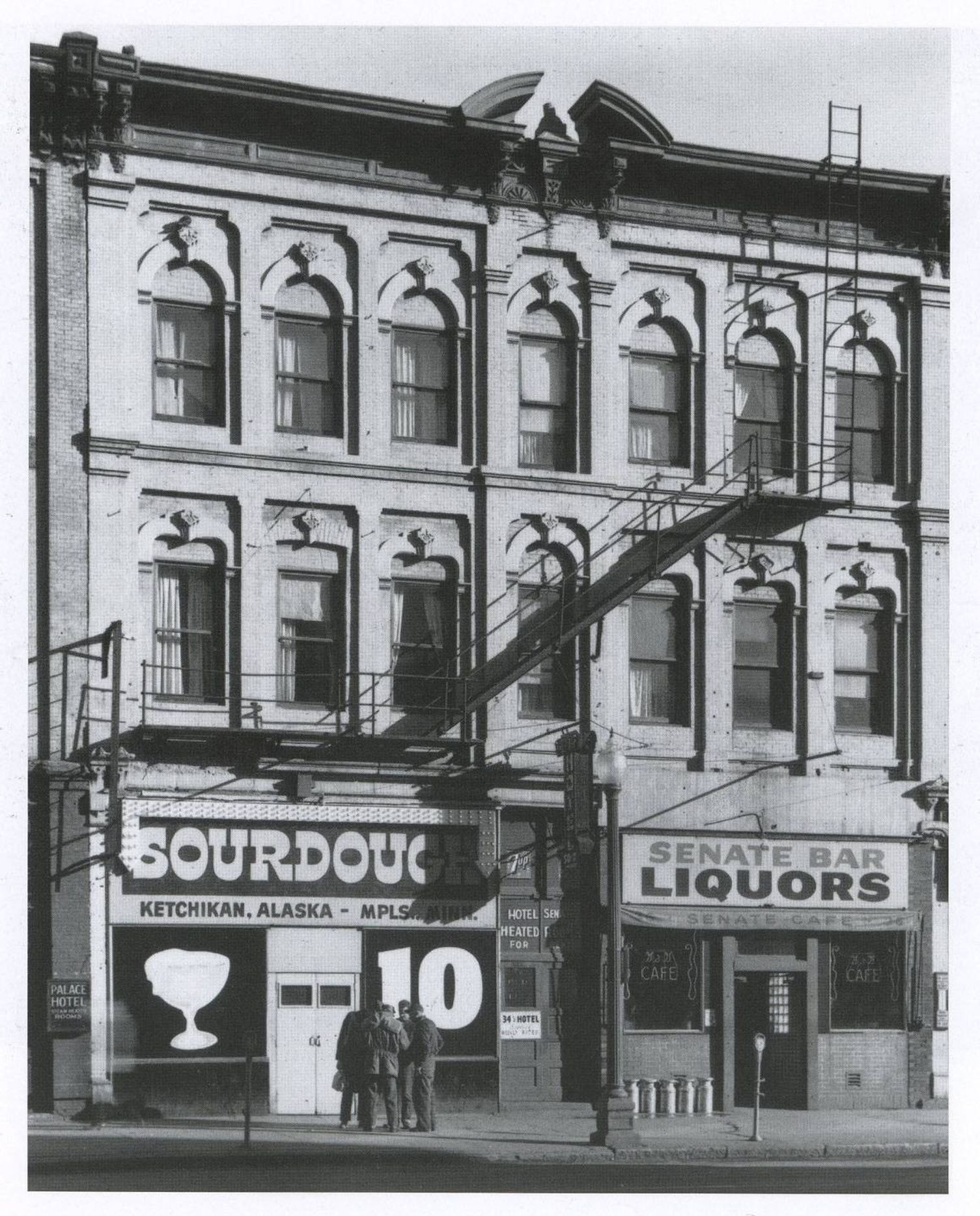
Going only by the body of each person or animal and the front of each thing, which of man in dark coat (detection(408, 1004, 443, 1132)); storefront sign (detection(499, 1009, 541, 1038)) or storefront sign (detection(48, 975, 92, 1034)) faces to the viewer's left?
the man in dark coat

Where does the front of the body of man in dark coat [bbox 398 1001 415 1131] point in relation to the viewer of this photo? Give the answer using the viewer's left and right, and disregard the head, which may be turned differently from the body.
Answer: facing the viewer

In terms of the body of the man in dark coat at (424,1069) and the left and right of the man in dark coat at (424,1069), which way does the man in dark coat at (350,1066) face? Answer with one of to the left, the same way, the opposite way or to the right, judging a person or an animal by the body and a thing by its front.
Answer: the opposite way

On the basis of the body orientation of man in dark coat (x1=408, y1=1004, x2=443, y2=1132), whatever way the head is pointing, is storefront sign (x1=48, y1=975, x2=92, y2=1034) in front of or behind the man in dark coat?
in front

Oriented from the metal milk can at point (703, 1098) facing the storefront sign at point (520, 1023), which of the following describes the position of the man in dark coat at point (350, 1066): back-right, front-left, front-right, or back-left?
front-left

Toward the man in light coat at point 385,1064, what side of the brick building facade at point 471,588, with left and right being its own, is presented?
front

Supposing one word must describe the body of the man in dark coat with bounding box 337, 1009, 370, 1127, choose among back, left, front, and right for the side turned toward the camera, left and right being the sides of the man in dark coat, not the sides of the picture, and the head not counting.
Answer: back

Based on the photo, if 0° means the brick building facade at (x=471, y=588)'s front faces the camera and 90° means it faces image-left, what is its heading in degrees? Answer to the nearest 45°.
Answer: approximately 0°

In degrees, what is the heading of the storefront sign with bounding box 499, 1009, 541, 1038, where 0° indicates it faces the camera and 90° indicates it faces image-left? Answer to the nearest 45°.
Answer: approximately 0°
